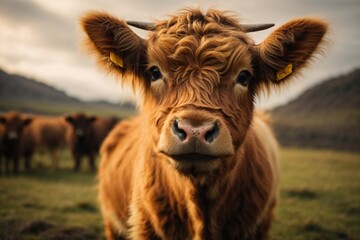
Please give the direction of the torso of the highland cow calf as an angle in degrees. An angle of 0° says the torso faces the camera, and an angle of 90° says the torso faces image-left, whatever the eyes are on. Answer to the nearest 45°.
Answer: approximately 0°

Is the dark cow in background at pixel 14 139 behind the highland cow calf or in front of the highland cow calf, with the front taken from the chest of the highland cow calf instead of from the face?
behind

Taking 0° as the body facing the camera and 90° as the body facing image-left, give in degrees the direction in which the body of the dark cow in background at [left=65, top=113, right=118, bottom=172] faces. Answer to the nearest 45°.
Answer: approximately 45°

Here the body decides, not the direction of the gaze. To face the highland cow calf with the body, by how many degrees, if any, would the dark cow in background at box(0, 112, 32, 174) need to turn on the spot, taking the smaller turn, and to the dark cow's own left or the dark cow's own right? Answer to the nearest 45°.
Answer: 0° — it already faces it

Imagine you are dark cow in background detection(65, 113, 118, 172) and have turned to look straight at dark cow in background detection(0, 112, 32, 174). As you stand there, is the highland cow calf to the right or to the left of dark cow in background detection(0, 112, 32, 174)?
left

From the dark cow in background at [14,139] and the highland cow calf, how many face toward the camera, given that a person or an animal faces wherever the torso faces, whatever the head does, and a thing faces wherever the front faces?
2

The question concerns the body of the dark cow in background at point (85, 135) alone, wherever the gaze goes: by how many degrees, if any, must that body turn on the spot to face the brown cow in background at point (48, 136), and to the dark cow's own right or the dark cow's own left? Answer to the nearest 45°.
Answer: approximately 90° to the dark cow's own right

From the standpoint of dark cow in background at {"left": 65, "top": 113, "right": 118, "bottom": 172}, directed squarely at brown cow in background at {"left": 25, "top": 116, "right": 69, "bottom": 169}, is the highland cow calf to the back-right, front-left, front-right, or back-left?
back-left

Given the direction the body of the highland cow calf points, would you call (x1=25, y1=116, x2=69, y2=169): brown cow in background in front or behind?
behind
